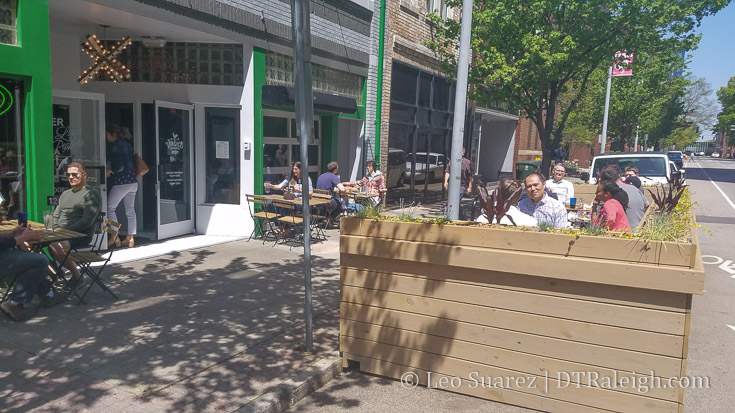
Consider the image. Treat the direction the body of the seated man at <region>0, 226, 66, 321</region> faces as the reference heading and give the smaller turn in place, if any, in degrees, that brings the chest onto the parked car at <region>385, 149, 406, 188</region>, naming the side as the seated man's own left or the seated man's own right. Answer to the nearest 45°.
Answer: approximately 45° to the seated man's own left

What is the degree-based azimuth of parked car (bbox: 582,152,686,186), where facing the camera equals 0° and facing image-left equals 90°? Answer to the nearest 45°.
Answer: approximately 0°

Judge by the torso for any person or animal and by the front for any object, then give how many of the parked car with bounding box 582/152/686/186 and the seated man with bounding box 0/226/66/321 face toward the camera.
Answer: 1

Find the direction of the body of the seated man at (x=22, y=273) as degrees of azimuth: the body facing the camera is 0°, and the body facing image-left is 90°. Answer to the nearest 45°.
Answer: approximately 270°

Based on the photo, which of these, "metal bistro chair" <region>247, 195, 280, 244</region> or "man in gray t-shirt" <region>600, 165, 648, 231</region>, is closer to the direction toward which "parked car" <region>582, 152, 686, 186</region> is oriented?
the man in gray t-shirt
